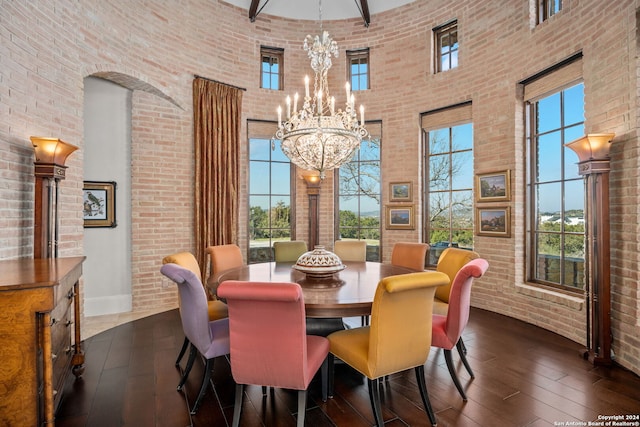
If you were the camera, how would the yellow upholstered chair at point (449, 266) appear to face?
facing the viewer and to the left of the viewer

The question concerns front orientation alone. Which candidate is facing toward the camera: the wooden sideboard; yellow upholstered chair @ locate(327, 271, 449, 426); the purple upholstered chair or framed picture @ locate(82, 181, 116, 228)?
the framed picture

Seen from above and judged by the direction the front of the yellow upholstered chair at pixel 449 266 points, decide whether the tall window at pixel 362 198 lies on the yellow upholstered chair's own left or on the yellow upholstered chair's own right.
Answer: on the yellow upholstered chair's own right

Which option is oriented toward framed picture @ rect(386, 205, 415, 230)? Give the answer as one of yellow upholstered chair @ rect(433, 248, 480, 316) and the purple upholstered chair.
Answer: the purple upholstered chair

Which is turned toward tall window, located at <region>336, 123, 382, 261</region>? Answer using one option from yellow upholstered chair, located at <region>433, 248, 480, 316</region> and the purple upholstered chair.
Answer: the purple upholstered chair

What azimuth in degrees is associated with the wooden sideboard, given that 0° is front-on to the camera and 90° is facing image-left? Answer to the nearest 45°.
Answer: approximately 270°

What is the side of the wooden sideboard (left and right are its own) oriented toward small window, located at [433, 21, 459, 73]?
front

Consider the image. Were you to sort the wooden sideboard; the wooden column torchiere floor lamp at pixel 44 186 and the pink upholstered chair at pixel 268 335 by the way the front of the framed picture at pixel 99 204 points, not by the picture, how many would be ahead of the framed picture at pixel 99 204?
3

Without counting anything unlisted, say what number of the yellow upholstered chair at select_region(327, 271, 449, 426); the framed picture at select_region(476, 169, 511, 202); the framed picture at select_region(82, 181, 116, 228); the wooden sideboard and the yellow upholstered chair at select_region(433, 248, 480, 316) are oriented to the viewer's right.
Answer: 1

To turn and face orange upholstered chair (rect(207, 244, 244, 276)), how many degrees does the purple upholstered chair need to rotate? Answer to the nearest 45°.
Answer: approximately 45° to its left

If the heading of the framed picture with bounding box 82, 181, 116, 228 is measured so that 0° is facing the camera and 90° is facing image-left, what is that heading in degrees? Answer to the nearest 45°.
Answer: approximately 0°

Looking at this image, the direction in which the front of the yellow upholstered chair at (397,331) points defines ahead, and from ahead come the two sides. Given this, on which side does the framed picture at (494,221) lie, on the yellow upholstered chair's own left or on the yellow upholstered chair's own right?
on the yellow upholstered chair's own right

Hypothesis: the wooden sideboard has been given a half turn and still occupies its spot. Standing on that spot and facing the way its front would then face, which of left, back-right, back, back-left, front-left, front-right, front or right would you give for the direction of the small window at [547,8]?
back

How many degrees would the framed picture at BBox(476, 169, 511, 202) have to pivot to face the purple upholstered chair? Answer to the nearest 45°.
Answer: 0° — it already faces it

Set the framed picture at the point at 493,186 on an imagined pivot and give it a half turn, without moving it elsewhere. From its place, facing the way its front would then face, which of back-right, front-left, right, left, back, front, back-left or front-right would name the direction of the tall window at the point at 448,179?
left

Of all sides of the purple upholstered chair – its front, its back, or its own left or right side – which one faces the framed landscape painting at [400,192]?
front

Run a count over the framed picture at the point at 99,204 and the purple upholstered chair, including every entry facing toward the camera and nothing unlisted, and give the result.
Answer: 1

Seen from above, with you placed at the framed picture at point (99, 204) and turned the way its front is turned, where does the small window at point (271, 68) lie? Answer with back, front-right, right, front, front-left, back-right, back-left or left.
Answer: left

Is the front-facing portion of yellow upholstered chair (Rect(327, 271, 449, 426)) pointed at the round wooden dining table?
yes
